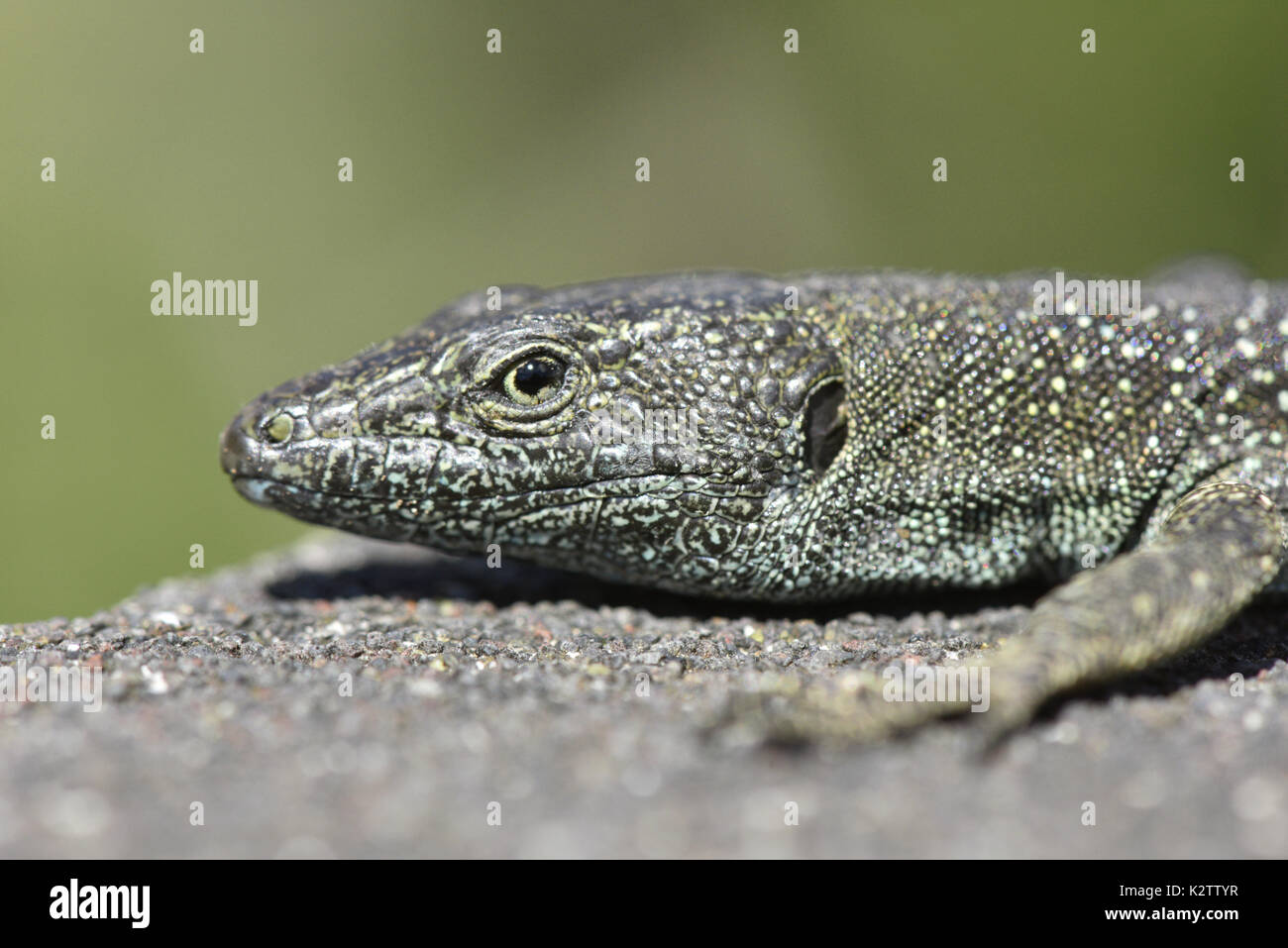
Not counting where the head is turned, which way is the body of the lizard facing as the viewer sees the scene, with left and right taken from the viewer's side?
facing to the left of the viewer
